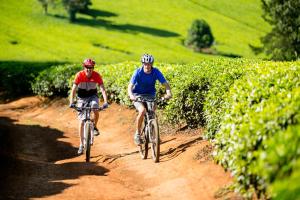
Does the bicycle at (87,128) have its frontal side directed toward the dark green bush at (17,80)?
no

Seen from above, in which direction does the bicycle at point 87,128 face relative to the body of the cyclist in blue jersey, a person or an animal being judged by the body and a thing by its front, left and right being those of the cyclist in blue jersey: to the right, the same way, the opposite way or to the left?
the same way

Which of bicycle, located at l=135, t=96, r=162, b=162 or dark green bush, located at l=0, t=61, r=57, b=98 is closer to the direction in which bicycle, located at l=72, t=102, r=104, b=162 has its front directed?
the bicycle

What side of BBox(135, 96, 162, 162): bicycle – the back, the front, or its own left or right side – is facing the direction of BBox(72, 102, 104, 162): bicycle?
right

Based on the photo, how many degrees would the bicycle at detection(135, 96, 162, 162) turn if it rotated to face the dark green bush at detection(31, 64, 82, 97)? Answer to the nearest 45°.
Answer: approximately 180°

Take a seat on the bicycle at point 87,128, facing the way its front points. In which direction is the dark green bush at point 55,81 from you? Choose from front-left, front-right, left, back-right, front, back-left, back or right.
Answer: back

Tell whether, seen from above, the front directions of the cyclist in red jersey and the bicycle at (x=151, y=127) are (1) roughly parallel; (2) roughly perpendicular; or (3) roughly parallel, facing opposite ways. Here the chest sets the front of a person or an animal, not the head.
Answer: roughly parallel

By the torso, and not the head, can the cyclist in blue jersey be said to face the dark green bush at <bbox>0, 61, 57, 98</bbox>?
no

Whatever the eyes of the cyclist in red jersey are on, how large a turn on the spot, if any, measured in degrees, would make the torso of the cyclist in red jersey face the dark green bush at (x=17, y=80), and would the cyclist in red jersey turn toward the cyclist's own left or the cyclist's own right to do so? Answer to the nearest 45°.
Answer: approximately 180°

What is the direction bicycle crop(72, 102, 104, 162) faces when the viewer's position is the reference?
facing the viewer

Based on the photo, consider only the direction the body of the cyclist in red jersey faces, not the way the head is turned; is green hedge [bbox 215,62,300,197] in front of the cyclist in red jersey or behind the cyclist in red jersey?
in front

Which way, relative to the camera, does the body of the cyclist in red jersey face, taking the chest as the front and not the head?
toward the camera
